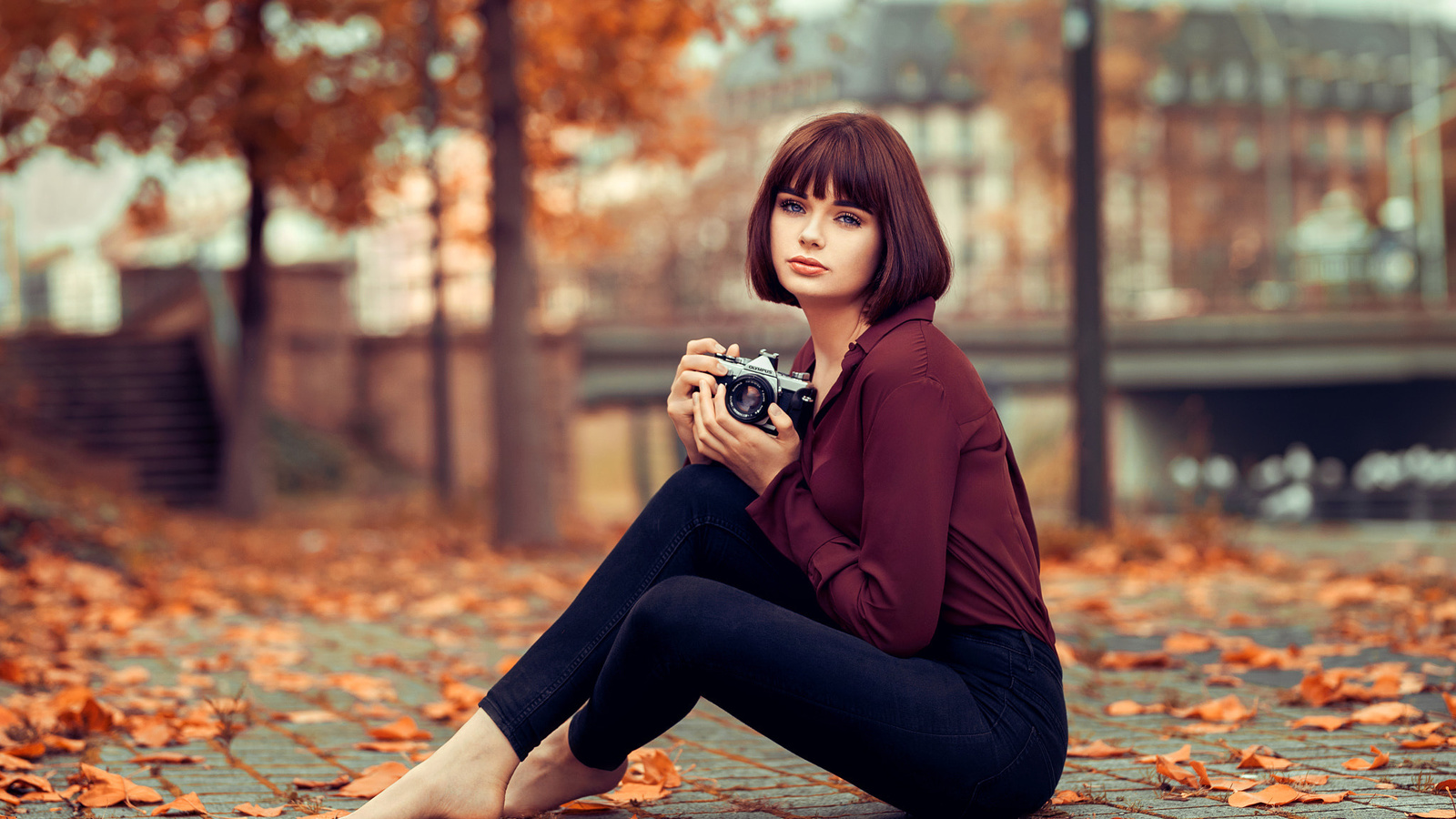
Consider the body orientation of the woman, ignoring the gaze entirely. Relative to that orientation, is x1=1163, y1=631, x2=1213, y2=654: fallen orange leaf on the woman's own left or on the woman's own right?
on the woman's own right

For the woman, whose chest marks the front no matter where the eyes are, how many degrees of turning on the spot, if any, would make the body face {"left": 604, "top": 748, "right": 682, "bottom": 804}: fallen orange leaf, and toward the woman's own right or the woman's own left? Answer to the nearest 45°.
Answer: approximately 45° to the woman's own right

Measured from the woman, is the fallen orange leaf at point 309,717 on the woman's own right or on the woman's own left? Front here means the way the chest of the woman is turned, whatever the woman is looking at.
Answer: on the woman's own right

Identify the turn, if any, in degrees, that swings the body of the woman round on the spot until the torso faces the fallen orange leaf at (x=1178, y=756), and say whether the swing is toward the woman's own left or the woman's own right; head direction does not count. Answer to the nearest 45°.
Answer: approximately 135° to the woman's own right

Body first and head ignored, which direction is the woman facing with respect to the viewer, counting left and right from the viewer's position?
facing to the left of the viewer

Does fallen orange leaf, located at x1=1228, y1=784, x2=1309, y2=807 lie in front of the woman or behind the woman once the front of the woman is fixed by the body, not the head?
behind

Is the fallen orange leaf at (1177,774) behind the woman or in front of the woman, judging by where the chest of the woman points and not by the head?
behind
